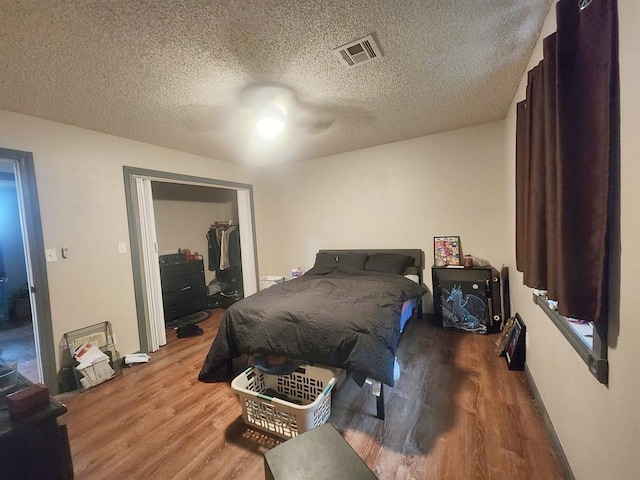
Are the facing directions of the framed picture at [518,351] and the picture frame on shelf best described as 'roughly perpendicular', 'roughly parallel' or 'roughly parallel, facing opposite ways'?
roughly perpendicular

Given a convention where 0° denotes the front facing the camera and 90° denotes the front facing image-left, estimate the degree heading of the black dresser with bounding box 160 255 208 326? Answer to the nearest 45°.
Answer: approximately 315°

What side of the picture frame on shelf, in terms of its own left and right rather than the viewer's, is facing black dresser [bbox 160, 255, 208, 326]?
right

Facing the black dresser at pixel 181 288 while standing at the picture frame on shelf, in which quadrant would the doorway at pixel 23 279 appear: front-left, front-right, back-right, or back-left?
front-left

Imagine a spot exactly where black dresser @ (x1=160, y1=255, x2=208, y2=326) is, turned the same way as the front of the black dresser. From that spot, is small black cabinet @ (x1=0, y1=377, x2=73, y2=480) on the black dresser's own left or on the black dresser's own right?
on the black dresser's own right

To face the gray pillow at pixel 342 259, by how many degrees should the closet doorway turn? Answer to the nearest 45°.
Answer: approximately 45° to its left

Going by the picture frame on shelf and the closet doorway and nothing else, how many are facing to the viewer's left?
0

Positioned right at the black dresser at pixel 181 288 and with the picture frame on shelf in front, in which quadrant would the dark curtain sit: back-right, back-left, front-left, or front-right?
front-right

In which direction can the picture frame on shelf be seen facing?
toward the camera

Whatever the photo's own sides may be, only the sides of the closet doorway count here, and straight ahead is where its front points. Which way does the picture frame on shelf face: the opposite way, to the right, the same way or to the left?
to the right

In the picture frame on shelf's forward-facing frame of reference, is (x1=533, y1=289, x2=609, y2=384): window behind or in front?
in front

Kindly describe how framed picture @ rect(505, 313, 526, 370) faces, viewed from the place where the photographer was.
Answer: facing to the left of the viewer

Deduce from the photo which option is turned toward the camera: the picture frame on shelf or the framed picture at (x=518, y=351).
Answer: the picture frame on shelf
